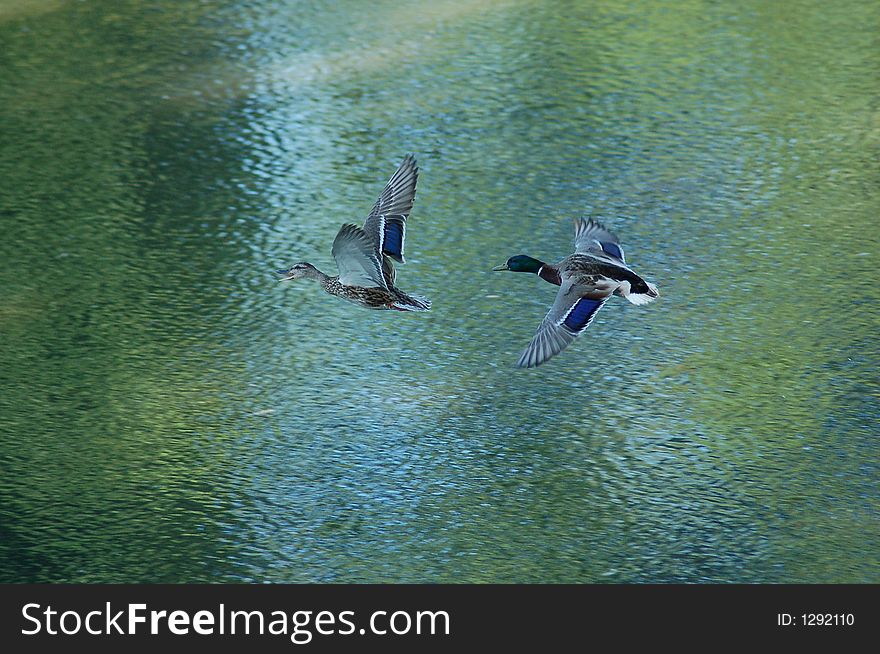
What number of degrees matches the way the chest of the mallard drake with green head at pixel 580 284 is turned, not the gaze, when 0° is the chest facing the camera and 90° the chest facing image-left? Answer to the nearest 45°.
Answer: approximately 90°

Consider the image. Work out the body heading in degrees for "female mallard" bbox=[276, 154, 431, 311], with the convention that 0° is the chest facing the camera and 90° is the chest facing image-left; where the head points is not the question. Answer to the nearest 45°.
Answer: approximately 90°
